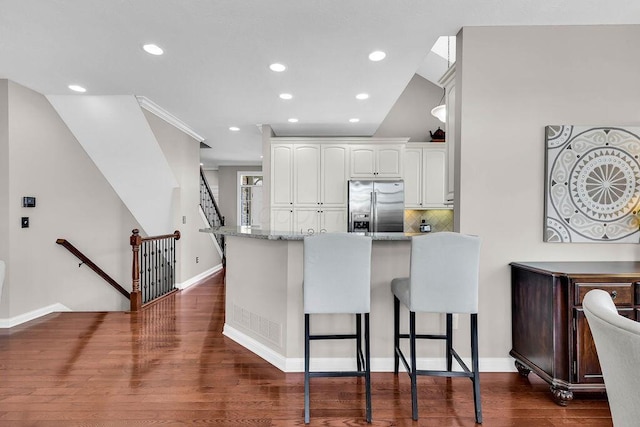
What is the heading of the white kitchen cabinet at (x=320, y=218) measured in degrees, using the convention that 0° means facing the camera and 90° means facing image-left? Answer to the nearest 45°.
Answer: approximately 0°

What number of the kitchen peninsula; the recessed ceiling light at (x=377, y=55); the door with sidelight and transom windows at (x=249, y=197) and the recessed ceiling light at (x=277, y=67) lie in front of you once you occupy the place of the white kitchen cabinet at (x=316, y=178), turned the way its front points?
3

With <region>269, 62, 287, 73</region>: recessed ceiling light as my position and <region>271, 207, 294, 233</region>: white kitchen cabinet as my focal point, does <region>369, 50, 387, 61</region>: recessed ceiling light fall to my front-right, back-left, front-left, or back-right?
back-right

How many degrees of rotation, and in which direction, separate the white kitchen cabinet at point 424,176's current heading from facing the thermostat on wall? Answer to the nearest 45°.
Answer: approximately 45° to its right

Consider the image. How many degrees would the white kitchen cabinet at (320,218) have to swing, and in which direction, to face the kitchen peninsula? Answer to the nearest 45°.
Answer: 0° — it already faces it

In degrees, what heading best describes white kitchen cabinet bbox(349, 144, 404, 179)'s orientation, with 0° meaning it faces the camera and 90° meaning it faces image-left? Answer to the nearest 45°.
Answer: approximately 0°
